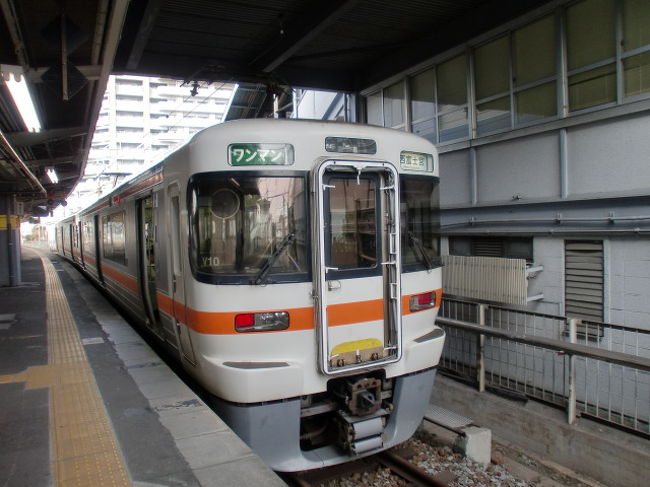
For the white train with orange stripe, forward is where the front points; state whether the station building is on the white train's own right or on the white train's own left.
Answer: on the white train's own left

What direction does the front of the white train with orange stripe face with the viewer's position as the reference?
facing the viewer and to the right of the viewer

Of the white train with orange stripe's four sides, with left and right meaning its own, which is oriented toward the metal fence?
left

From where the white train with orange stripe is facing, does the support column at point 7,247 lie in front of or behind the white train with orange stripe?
behind
